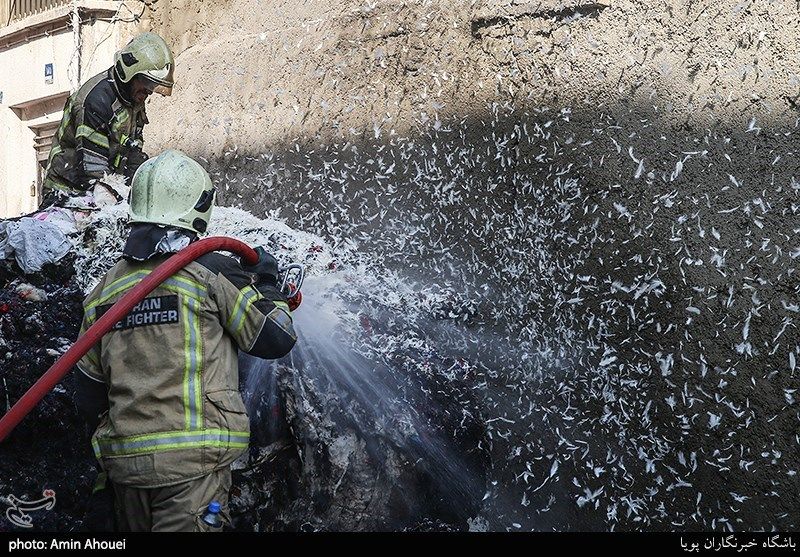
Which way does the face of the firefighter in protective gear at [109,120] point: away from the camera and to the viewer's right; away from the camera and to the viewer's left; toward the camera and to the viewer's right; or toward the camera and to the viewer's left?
toward the camera and to the viewer's right

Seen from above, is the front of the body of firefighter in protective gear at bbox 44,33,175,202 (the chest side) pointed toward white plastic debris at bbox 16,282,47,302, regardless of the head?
no

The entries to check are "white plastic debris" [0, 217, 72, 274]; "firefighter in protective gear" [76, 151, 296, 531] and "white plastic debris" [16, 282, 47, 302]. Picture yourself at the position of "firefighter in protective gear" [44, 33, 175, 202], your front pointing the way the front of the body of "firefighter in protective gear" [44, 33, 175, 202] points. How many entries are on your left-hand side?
0

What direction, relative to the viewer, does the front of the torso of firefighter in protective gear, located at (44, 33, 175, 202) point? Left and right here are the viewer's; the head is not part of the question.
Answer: facing to the right of the viewer

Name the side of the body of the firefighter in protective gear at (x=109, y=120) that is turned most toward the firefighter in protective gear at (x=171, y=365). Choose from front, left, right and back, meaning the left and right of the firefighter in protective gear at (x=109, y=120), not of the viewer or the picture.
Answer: right

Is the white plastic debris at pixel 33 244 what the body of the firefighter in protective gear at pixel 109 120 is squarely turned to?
no
